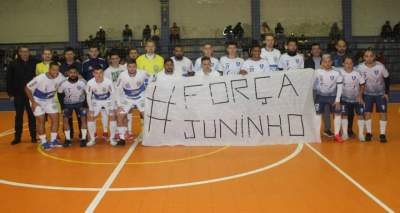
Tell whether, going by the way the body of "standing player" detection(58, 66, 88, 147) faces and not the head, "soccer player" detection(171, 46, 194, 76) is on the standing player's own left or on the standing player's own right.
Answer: on the standing player's own left

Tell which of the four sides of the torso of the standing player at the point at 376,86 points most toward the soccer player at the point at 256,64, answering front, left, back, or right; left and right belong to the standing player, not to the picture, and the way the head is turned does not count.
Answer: right

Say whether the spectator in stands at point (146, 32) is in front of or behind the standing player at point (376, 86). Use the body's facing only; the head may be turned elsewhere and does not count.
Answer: behind

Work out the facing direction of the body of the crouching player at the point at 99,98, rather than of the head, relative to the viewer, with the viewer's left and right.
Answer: facing the viewer

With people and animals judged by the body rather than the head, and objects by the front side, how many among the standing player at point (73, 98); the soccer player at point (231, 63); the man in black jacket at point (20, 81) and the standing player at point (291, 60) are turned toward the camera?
4

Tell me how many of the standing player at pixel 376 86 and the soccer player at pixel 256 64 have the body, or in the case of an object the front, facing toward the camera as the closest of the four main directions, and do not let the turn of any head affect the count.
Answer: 2

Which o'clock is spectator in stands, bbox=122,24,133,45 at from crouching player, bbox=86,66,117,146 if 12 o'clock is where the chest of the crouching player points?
The spectator in stands is roughly at 6 o'clock from the crouching player.

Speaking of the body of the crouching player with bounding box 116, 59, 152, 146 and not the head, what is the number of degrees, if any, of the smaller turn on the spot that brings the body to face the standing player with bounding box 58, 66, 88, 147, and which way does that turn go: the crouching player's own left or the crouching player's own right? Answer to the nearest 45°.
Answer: approximately 90° to the crouching player's own right

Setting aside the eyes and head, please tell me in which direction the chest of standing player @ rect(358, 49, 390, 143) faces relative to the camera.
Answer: toward the camera

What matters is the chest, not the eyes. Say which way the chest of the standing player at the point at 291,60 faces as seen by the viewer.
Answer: toward the camera

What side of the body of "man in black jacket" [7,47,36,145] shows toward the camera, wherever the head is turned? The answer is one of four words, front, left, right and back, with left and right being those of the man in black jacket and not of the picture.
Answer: front
